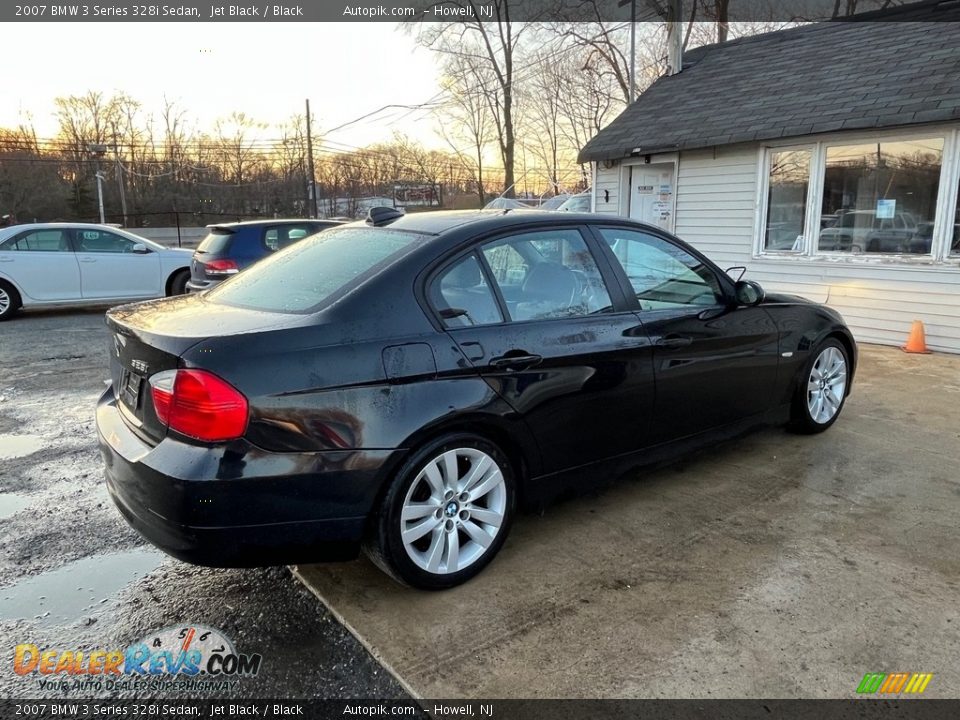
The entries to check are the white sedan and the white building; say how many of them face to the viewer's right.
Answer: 1

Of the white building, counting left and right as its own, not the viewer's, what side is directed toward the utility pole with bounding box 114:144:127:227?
right

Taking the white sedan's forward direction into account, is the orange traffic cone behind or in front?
in front

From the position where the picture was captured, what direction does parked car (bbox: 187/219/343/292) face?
facing away from the viewer and to the right of the viewer

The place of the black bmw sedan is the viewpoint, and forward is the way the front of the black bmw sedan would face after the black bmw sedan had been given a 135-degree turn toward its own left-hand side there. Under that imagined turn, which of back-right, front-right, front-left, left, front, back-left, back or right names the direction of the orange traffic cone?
back-right

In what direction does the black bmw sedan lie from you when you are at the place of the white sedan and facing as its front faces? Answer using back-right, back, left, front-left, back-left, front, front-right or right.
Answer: right

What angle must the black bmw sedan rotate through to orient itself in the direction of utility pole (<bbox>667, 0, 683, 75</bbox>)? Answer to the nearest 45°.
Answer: approximately 45° to its left

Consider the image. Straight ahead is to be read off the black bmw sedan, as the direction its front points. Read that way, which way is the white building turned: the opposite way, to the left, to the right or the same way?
the opposite way

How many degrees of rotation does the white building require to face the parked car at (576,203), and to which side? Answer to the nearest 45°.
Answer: approximately 90° to its right

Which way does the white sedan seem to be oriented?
to the viewer's right

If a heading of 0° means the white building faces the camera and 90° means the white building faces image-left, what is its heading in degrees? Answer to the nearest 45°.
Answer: approximately 45°

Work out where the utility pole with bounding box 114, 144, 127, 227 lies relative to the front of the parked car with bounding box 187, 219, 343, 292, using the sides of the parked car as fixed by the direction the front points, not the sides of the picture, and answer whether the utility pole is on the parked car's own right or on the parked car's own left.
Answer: on the parked car's own left

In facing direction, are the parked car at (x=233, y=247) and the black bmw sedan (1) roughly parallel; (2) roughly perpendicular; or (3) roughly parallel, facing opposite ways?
roughly parallel

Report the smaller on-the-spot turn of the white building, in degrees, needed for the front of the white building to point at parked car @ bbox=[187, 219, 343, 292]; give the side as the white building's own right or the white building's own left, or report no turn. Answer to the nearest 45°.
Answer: approximately 45° to the white building's own right
